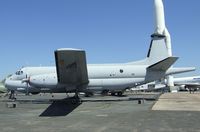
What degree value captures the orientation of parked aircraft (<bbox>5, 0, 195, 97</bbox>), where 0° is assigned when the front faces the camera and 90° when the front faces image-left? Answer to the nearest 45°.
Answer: approximately 90°
